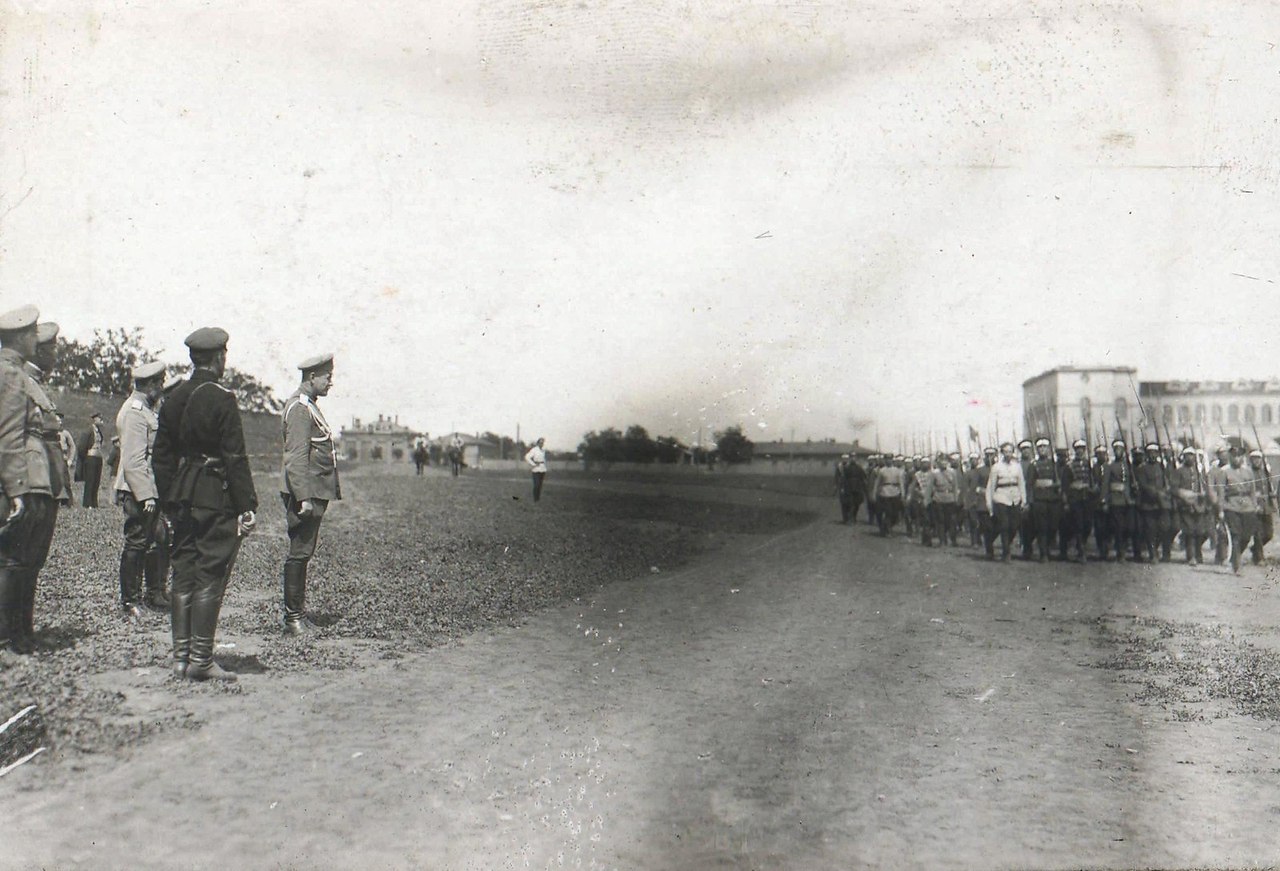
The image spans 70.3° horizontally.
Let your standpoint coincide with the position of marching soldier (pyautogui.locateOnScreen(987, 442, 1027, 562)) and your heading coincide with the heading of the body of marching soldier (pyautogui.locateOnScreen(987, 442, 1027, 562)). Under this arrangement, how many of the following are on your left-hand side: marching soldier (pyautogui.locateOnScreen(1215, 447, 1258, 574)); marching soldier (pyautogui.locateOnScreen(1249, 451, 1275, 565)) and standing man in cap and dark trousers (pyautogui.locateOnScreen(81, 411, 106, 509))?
2

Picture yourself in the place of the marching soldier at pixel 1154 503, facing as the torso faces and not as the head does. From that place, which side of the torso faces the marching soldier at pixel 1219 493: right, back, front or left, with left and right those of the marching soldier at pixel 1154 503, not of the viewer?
left

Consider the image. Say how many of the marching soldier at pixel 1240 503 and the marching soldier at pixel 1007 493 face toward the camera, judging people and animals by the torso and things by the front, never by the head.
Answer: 2

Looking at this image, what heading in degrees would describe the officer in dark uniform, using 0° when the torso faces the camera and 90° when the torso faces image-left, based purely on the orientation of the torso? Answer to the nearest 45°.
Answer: approximately 225°

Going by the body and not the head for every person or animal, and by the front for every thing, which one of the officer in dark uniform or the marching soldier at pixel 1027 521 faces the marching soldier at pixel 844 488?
the officer in dark uniform

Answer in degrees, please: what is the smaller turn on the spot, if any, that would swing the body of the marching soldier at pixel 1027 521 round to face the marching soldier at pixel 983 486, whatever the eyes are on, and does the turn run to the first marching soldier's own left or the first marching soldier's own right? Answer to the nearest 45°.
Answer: approximately 135° to the first marching soldier's own right

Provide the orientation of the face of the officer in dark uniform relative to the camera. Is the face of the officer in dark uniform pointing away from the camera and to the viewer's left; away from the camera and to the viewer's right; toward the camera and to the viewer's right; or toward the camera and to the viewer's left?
away from the camera and to the viewer's right

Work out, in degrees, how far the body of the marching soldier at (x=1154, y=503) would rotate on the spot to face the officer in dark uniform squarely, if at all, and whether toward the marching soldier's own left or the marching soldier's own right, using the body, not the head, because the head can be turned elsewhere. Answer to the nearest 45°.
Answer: approximately 45° to the marching soldier's own right

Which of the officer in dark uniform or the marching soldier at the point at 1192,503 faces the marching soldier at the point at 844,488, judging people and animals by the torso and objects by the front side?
the officer in dark uniform
